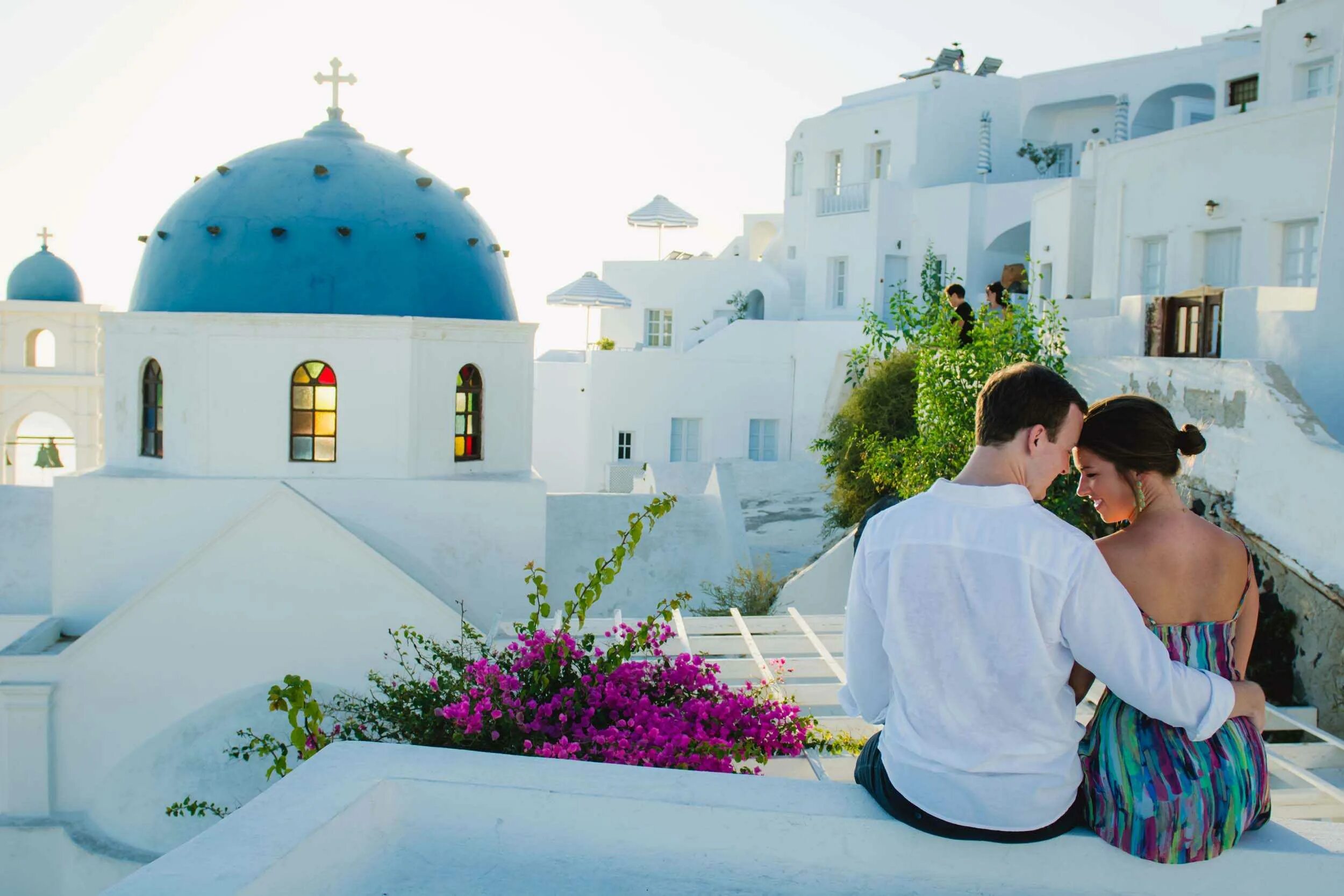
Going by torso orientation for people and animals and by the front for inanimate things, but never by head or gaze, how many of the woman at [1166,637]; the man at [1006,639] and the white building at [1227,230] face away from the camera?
2

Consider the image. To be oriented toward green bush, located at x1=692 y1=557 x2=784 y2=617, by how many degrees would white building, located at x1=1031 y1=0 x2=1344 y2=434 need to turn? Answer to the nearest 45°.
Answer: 0° — it already faces it

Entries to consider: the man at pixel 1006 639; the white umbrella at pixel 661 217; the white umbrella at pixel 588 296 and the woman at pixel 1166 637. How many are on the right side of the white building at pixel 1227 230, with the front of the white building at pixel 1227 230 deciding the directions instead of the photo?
2

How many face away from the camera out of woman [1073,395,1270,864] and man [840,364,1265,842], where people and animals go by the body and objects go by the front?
2

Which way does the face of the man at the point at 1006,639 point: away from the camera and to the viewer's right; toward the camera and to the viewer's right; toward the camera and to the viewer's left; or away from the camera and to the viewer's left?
away from the camera and to the viewer's right

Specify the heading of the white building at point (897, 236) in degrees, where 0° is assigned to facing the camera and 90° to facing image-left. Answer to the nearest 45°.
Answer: approximately 45°

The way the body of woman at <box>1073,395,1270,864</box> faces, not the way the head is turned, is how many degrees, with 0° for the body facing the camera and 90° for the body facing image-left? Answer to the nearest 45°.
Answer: approximately 180°

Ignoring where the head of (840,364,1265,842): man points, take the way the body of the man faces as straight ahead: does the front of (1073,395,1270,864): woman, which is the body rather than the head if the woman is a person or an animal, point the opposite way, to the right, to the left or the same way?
the same way

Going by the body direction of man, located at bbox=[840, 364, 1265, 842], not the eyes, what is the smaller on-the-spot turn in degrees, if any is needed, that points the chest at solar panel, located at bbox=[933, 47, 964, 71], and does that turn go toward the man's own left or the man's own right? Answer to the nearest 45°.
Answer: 0° — they already face it

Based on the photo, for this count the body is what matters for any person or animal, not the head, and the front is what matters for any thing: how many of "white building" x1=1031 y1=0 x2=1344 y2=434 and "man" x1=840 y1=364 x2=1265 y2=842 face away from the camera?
1

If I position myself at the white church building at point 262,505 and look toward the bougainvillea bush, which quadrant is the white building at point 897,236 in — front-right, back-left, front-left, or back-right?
back-left

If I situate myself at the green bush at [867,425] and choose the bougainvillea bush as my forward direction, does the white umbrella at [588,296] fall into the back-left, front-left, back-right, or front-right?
back-right

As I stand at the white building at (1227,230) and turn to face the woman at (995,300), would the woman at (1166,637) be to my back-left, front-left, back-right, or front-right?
front-left

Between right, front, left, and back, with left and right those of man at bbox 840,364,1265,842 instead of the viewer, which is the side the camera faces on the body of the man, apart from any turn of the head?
back

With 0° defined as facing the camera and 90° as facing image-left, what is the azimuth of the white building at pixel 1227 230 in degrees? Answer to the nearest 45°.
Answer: approximately 45°

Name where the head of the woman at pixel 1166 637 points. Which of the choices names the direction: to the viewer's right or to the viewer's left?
to the viewer's left

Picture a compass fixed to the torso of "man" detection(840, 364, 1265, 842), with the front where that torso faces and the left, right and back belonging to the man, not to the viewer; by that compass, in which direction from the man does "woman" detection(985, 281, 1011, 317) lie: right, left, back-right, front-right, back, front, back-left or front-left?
front

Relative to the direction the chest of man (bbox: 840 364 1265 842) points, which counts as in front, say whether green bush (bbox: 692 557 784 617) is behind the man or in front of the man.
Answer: in front

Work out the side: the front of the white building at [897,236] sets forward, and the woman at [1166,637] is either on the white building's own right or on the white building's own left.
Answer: on the white building's own left

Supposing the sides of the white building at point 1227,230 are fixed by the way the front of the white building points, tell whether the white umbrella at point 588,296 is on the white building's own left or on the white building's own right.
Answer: on the white building's own right
